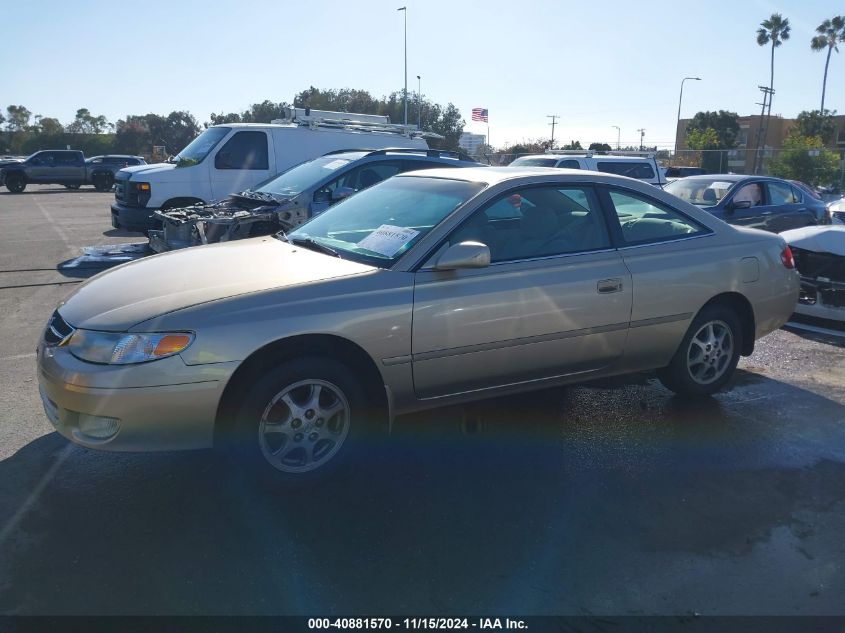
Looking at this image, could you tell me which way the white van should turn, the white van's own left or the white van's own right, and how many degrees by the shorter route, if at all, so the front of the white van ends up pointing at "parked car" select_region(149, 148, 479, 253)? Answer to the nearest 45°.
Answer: approximately 45° to the white van's own left

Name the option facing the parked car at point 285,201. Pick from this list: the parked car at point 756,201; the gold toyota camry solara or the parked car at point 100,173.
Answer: the parked car at point 756,201

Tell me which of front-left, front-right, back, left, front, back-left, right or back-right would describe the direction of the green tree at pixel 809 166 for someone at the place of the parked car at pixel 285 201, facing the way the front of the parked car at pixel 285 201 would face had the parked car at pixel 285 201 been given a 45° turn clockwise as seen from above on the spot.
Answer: back-right

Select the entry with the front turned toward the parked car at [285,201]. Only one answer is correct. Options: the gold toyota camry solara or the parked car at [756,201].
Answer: the parked car at [756,201]

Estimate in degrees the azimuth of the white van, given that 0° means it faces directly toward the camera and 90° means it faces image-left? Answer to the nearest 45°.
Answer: approximately 45°

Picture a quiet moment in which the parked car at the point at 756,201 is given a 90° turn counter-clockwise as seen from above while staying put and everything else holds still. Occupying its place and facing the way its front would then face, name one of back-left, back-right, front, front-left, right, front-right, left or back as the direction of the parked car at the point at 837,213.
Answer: left

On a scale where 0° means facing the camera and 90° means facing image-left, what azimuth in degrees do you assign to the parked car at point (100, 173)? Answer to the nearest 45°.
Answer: approximately 90°

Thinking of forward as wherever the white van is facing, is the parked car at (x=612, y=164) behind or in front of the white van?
behind

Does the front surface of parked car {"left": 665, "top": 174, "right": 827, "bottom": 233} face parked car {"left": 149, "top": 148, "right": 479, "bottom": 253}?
yes

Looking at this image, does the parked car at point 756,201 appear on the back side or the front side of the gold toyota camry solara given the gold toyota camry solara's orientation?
on the back side

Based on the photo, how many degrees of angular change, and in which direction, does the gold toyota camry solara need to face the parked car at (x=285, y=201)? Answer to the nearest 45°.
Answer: approximately 135° to its right
